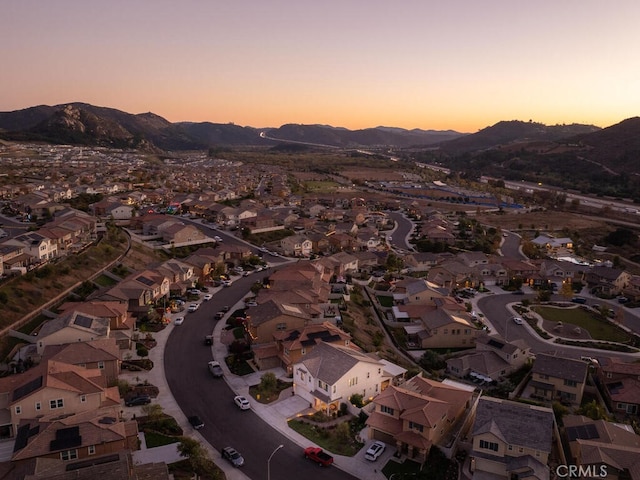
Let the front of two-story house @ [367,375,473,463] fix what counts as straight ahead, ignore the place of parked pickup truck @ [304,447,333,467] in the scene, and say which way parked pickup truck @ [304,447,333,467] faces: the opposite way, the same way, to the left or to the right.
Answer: to the right

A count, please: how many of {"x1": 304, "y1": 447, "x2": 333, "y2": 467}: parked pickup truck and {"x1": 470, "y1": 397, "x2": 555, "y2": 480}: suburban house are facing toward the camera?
1

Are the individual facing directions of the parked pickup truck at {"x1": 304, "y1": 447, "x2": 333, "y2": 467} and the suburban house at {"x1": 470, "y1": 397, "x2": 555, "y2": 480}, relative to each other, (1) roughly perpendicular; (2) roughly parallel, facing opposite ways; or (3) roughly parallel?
roughly perpendicular

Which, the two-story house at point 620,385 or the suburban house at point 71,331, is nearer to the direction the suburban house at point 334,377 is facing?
the suburban house

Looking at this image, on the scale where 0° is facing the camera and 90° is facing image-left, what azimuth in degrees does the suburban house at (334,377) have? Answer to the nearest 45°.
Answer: approximately 45°

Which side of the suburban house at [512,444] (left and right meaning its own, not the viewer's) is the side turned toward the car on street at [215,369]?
right
